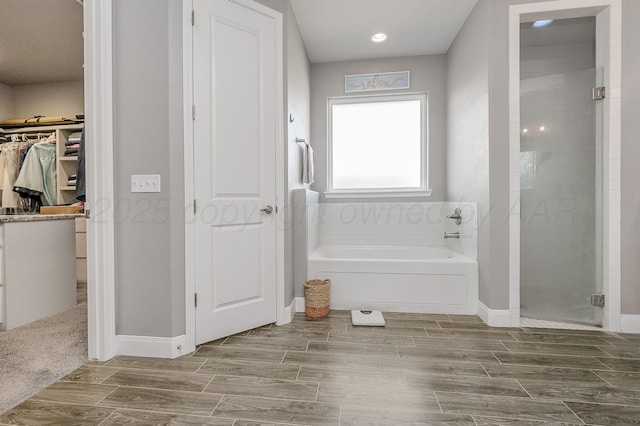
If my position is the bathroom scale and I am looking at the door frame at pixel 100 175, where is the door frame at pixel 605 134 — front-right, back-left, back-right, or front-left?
back-left

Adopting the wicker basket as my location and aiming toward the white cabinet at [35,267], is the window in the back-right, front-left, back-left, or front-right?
back-right

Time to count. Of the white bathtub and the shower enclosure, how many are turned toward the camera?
2

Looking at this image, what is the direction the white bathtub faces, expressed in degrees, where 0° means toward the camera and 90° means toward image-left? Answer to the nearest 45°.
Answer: approximately 0°

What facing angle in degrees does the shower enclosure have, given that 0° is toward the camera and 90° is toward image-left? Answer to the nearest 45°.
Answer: approximately 0°

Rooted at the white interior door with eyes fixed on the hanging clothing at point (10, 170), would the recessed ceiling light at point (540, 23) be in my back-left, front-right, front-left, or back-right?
back-right

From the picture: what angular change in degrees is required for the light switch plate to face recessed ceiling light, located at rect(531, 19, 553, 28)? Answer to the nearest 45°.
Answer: approximately 90° to its left

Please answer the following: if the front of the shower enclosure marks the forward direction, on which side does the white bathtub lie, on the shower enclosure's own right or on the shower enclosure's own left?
on the shower enclosure's own right

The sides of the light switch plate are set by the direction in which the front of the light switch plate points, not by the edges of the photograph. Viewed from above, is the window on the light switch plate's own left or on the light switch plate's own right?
on the light switch plate's own left
